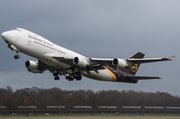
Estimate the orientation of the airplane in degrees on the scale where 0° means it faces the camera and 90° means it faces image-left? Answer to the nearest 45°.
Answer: approximately 45°
